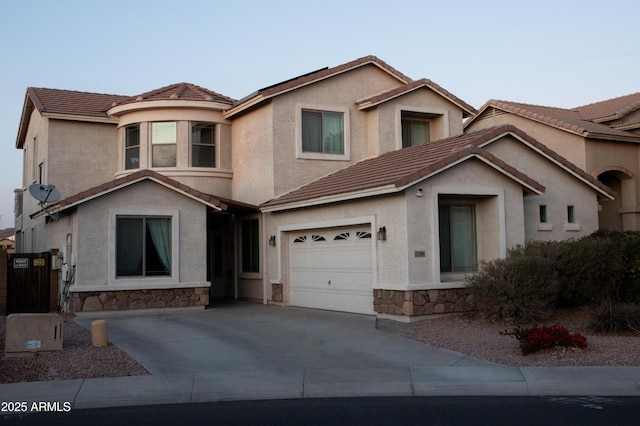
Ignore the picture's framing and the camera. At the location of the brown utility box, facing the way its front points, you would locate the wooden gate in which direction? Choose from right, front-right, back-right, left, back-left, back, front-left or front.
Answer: back

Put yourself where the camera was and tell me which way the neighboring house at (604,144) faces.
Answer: facing the viewer and to the right of the viewer

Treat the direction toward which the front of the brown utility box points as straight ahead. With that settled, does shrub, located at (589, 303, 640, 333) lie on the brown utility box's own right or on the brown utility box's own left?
on the brown utility box's own left

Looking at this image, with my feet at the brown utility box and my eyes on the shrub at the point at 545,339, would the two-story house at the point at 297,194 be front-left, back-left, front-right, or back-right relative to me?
front-left

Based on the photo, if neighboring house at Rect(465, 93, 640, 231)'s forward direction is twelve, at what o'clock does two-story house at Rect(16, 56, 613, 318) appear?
The two-story house is roughly at 3 o'clock from the neighboring house.

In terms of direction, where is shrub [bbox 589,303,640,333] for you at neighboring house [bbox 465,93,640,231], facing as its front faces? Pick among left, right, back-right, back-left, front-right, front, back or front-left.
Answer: front-right

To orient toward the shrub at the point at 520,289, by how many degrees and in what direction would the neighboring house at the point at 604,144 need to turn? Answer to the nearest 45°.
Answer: approximately 45° to its right

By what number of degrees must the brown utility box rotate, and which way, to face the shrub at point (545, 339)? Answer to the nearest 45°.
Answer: approximately 45° to its left

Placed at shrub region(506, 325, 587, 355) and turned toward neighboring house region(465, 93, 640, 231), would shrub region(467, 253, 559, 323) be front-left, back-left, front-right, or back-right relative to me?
front-left

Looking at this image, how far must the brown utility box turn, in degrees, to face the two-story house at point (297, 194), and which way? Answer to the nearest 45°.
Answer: approximately 135° to its left

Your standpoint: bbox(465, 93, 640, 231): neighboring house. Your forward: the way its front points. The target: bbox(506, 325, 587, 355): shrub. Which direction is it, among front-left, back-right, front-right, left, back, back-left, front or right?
front-right

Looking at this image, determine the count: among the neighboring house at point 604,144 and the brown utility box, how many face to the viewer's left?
0

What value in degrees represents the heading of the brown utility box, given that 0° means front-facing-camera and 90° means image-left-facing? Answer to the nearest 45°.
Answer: approximately 0°
